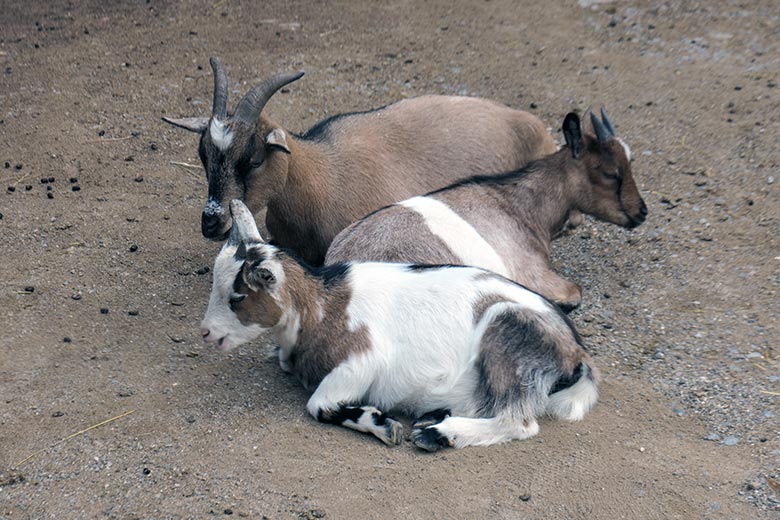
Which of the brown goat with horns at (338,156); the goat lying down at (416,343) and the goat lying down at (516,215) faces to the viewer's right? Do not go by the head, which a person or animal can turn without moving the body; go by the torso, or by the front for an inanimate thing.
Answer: the goat lying down at (516,215)

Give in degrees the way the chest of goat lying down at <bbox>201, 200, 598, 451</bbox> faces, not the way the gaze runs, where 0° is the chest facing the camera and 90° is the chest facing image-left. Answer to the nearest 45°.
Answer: approximately 90°

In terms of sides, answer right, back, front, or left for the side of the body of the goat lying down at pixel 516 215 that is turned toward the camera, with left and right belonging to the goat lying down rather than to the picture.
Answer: right

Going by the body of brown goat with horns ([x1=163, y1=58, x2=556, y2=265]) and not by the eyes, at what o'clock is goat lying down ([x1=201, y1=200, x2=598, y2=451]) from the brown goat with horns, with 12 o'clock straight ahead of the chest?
The goat lying down is roughly at 10 o'clock from the brown goat with horns.

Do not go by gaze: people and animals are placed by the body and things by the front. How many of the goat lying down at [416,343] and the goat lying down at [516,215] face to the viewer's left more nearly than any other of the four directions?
1

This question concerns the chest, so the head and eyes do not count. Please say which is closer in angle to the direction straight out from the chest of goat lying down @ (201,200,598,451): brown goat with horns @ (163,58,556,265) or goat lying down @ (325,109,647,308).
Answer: the brown goat with horns

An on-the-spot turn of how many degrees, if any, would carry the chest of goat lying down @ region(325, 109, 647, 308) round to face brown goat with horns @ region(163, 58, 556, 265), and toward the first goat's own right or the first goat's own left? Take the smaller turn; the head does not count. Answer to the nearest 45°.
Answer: approximately 90° to the first goat's own left

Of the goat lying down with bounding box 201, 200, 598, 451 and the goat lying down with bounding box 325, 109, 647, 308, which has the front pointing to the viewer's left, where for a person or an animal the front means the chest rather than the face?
the goat lying down with bounding box 201, 200, 598, 451

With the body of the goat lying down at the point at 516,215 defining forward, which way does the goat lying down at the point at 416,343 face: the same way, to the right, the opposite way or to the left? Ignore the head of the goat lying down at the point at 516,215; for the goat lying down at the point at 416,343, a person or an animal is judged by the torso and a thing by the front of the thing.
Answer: the opposite way

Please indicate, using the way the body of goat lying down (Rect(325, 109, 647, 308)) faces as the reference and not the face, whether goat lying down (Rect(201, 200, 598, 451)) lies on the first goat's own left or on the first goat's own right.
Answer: on the first goat's own right

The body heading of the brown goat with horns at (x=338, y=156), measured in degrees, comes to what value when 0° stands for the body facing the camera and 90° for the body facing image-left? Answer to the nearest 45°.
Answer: approximately 45°

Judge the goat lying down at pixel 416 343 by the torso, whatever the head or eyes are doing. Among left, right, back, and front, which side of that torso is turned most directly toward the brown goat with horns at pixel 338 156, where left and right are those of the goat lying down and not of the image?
right

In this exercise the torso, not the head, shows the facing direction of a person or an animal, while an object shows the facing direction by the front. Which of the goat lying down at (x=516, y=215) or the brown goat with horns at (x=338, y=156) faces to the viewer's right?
the goat lying down
